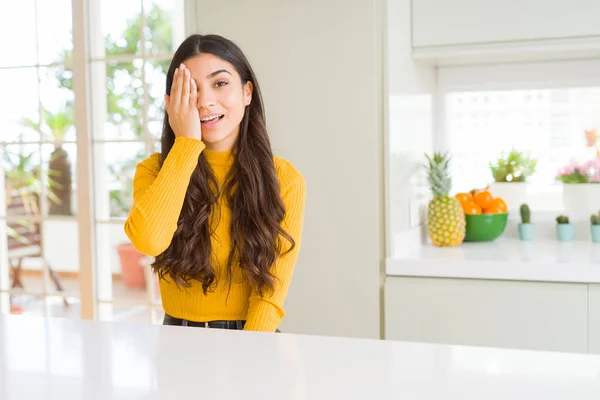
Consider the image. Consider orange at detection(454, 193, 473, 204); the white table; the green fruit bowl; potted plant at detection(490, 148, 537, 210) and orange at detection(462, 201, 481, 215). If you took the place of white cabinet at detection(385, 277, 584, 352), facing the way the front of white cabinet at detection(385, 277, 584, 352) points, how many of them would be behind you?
4

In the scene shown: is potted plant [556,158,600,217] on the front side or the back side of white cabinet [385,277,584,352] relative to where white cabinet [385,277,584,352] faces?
on the back side

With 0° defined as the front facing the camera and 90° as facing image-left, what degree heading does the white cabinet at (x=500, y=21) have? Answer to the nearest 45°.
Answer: approximately 0°

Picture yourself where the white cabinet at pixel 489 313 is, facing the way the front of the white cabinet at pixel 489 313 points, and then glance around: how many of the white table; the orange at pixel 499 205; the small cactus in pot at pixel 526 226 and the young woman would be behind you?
2

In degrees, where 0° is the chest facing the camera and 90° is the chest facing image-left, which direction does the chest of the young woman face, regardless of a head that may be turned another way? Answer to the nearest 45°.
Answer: approximately 0°

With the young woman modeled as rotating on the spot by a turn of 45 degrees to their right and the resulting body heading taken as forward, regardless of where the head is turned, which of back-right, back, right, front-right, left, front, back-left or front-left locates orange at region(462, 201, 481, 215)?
back

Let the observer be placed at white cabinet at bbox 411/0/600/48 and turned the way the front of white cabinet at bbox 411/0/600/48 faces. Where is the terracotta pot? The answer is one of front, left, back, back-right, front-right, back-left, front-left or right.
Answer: back-right

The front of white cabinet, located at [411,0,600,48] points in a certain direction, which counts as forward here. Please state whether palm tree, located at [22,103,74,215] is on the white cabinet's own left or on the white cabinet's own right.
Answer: on the white cabinet's own right

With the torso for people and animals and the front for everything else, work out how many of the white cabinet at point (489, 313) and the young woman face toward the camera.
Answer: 2
